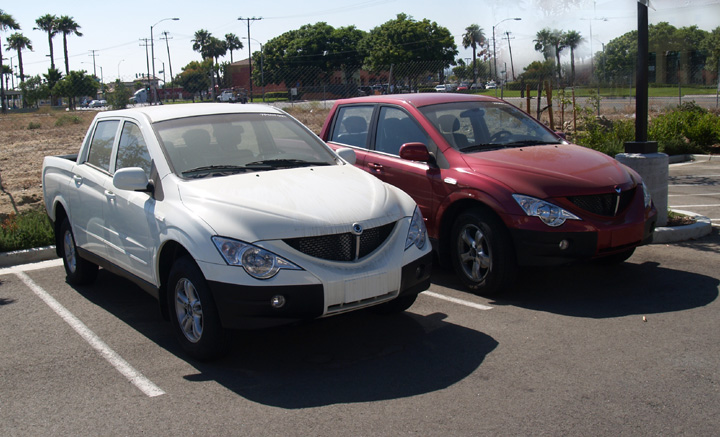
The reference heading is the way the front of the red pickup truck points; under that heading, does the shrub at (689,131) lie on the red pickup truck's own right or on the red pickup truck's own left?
on the red pickup truck's own left

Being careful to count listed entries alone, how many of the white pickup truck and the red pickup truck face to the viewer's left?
0

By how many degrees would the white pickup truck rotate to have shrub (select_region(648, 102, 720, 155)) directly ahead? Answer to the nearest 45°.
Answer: approximately 90° to its left

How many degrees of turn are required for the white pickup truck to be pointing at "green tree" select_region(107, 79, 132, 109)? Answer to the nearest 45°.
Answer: approximately 135° to its left

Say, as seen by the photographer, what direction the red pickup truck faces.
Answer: facing the viewer and to the right of the viewer

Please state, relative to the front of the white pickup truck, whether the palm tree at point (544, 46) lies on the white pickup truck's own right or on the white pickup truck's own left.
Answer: on the white pickup truck's own left

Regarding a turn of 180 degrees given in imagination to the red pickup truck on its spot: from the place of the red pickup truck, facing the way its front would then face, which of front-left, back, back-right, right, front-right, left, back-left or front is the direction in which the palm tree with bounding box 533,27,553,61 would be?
front-right

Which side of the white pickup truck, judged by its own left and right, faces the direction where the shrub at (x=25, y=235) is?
back

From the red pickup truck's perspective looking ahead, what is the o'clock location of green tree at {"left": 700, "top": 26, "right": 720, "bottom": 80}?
The green tree is roughly at 8 o'clock from the red pickup truck.
